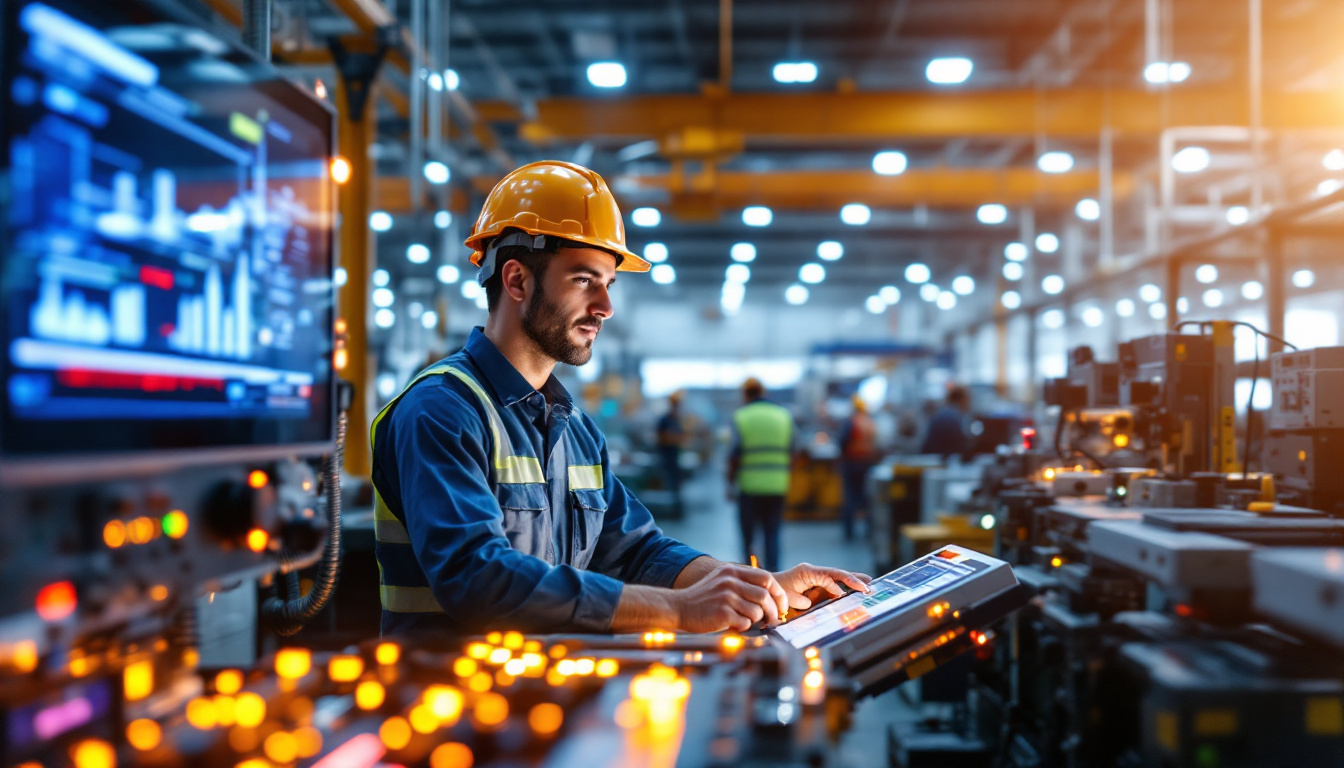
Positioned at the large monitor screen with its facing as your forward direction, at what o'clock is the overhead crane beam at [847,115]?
The overhead crane beam is roughly at 9 o'clock from the large monitor screen.

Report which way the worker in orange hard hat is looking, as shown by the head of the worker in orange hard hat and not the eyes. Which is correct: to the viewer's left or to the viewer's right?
to the viewer's right

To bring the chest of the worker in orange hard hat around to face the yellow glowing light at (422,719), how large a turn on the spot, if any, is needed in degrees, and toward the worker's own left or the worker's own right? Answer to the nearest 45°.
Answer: approximately 45° to the worker's own right

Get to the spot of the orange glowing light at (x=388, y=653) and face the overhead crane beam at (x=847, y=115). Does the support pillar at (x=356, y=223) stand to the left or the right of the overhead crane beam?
left

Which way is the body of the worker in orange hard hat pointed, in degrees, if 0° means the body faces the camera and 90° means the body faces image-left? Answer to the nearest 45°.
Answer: approximately 315°

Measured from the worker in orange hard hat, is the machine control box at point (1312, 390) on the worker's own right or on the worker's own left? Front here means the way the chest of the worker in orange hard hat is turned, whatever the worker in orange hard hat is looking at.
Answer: on the worker's own left

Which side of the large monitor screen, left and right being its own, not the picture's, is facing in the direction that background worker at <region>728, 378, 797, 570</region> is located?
left

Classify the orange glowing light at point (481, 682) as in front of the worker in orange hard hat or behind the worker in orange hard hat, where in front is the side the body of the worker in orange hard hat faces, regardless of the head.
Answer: in front

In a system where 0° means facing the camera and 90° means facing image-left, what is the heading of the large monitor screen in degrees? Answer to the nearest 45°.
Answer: approximately 315°

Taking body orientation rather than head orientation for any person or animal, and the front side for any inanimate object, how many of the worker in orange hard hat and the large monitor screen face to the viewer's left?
0

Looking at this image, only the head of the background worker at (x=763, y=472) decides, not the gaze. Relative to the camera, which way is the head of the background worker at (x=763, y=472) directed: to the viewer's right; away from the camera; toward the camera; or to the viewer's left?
away from the camera

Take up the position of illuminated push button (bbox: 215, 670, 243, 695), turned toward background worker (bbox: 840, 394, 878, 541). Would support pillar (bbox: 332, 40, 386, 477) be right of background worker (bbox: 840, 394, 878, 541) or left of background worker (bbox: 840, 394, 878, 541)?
left
